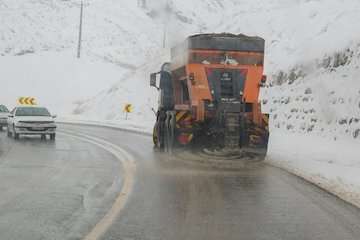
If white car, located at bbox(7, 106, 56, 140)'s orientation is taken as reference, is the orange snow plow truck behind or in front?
in front

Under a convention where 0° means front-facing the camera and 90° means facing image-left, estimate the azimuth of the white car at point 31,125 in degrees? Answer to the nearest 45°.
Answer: approximately 0°
